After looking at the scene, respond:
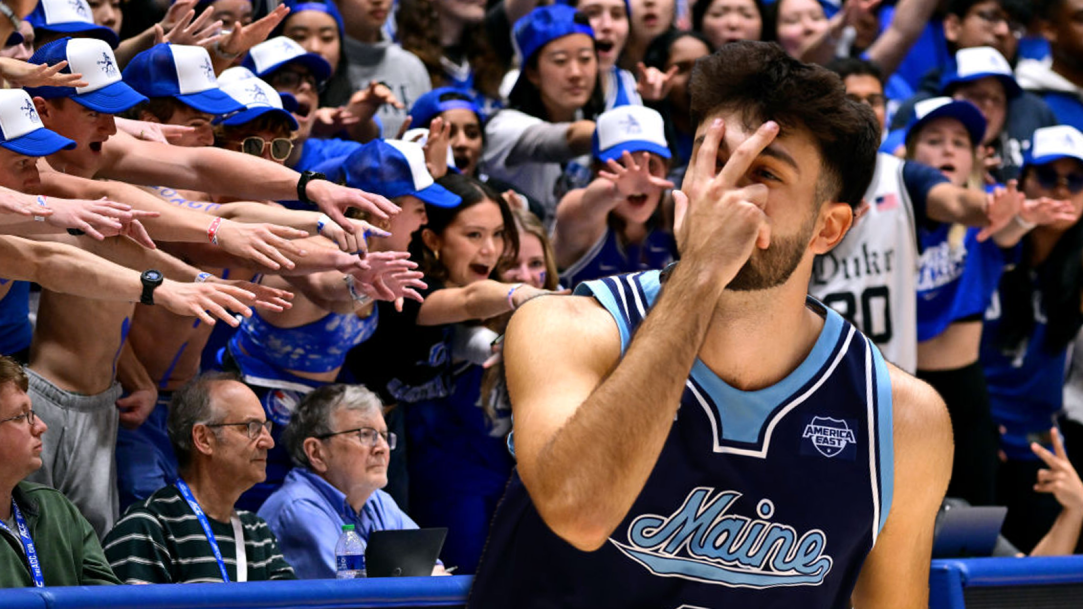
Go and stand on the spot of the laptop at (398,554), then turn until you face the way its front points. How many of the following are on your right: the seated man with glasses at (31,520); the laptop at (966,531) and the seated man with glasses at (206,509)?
1

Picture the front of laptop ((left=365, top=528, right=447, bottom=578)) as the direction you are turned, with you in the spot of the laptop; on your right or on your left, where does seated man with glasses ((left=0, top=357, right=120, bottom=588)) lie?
on your left

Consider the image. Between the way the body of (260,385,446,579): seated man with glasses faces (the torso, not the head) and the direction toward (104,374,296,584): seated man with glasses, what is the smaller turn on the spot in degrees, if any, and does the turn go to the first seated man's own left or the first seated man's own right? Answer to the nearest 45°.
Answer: approximately 90° to the first seated man's own right

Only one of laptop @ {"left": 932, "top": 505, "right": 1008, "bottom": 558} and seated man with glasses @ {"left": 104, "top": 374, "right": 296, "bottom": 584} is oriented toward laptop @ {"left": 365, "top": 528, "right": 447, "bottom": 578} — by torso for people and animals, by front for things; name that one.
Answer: the seated man with glasses

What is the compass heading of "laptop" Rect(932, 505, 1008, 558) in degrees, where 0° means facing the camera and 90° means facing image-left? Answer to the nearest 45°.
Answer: approximately 180°

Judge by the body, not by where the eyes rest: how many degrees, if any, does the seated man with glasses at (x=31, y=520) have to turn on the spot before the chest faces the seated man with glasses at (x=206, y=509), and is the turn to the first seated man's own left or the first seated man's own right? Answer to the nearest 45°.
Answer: approximately 90° to the first seated man's own left

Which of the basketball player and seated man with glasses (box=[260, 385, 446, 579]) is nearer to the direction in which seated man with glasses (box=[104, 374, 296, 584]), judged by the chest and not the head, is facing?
the basketball player

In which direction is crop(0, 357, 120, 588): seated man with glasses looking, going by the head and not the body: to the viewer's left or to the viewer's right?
to the viewer's right

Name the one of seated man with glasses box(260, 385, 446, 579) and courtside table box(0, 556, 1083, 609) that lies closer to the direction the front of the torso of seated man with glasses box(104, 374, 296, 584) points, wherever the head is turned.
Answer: the courtside table

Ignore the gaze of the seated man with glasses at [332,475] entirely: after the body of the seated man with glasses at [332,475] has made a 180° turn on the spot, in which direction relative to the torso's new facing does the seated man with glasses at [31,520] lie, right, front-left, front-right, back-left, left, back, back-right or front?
left

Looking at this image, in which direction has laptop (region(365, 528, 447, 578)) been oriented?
away from the camera

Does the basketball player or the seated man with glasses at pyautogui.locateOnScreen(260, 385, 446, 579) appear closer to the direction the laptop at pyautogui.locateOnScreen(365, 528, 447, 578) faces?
the seated man with glasses
